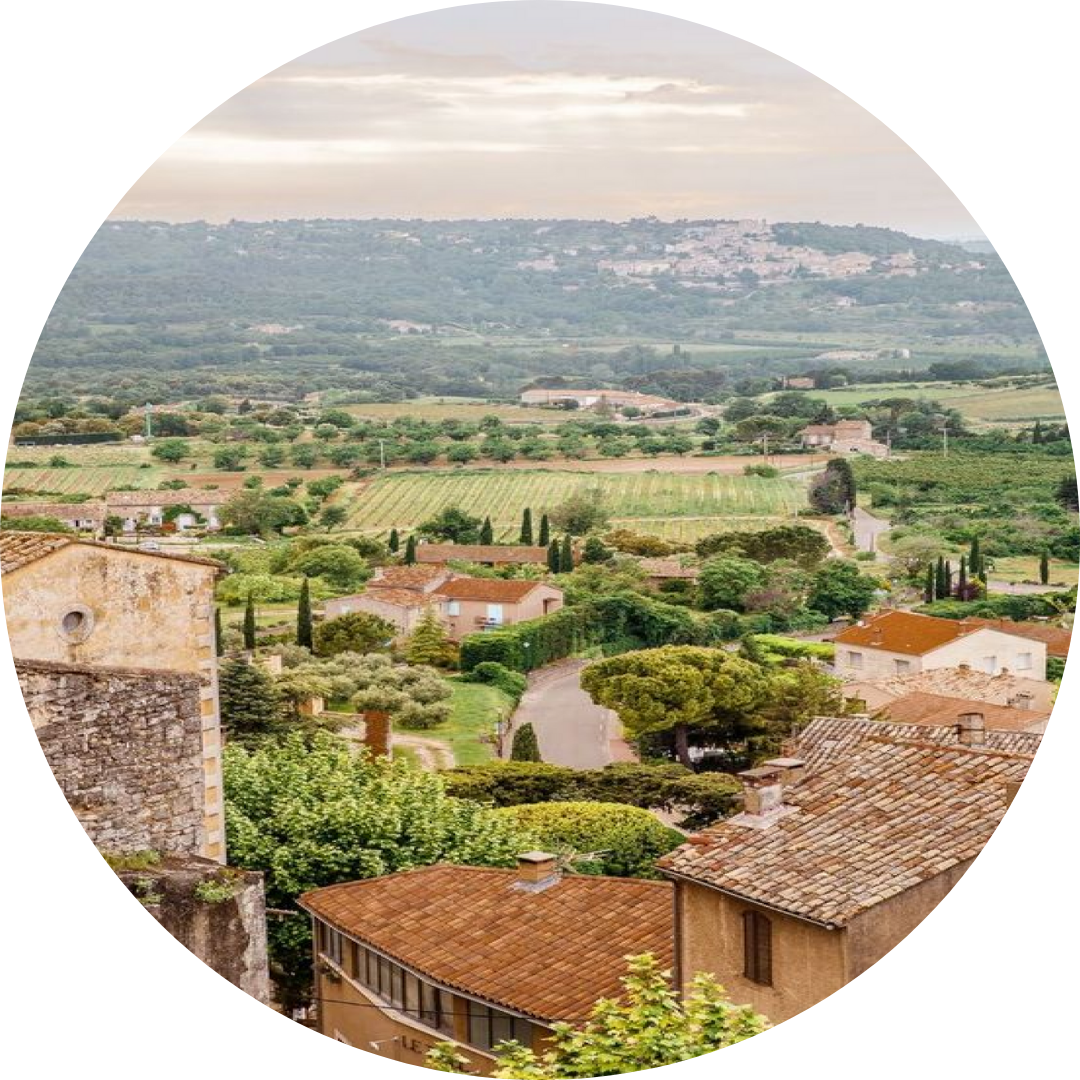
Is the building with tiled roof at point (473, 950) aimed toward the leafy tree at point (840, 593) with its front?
no

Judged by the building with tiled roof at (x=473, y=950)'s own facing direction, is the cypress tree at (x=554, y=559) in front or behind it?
behind

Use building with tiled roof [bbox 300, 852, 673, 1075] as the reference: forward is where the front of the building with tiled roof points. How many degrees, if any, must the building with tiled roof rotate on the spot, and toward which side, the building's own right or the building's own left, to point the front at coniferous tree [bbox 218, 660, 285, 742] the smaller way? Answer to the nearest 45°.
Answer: approximately 135° to the building's own right

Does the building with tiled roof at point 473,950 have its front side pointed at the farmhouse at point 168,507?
no

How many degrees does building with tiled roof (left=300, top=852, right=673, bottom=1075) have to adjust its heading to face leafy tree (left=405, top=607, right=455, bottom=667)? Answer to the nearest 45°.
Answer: approximately 135° to its right

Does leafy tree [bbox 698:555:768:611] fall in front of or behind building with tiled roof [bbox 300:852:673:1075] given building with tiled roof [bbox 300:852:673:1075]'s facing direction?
behind

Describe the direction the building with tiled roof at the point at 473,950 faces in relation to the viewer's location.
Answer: facing the viewer and to the left of the viewer

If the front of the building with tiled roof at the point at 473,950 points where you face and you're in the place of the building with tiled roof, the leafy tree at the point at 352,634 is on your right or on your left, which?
on your right

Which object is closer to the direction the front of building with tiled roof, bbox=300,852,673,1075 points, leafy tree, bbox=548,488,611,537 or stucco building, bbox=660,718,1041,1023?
the stucco building

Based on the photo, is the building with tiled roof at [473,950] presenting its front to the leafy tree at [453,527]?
no

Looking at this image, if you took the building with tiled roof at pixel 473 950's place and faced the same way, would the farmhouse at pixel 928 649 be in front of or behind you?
behind

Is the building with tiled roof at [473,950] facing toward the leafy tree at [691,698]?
no

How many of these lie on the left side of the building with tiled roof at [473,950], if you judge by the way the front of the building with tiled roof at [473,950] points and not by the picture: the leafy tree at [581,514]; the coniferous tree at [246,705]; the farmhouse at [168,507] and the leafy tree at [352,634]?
0

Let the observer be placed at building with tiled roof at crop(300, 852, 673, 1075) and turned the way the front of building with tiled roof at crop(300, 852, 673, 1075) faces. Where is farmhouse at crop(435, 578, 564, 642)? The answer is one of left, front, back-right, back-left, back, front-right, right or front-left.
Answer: back-right

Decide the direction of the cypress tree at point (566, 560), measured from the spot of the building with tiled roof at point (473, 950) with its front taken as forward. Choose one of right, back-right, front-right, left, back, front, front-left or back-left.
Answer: back-right

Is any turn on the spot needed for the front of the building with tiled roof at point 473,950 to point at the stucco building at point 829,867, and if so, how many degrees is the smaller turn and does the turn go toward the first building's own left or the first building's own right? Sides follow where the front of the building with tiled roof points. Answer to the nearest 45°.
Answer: approximately 90° to the first building's own left
